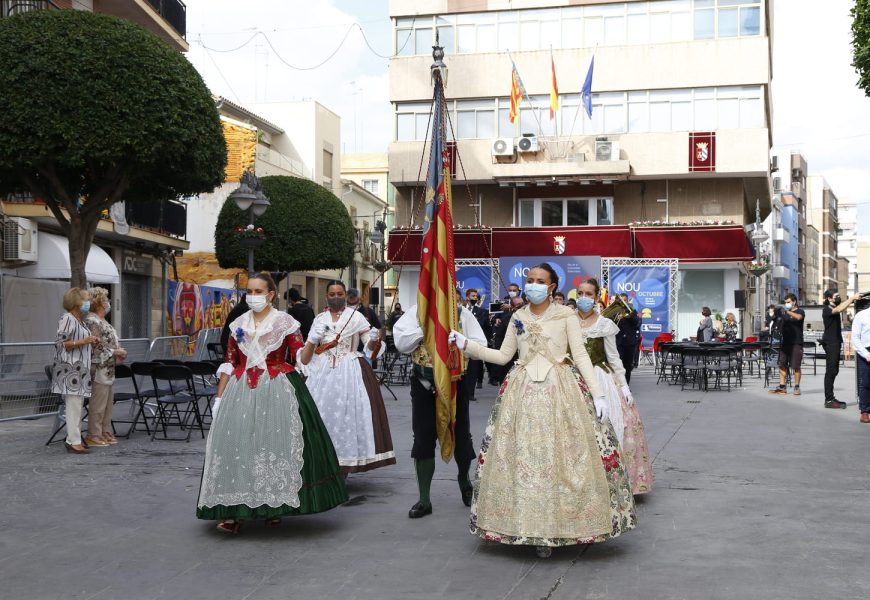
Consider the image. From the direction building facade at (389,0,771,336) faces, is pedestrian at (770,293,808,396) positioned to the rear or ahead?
ahead

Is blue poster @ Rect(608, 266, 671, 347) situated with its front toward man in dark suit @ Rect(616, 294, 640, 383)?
yes

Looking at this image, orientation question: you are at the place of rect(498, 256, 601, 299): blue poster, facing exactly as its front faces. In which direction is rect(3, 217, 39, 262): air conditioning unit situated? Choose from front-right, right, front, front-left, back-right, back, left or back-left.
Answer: front-right

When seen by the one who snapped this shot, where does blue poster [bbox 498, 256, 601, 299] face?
facing the viewer

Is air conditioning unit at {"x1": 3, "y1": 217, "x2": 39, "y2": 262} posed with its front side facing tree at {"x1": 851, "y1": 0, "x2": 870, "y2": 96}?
yes

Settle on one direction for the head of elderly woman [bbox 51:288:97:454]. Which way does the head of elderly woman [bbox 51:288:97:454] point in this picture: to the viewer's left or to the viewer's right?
to the viewer's right

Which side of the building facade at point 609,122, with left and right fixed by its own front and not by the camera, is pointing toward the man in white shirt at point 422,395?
front

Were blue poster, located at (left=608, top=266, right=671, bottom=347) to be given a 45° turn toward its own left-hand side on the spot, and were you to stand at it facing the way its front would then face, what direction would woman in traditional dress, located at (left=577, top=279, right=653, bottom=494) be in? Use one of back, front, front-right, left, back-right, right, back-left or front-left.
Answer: front-right

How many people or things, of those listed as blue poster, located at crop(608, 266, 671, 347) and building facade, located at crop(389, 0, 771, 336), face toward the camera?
2

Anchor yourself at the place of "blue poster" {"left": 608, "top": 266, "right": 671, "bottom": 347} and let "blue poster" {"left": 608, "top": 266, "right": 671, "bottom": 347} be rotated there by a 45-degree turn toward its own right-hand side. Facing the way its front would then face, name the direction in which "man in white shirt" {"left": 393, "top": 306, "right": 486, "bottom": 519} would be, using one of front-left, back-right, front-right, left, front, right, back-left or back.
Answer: front-left

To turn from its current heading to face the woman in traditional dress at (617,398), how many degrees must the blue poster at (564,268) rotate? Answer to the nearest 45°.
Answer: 0° — it already faces them

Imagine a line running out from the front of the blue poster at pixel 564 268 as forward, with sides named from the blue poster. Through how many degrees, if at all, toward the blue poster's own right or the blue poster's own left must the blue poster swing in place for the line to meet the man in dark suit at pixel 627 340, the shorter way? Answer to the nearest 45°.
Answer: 0° — it already faces them

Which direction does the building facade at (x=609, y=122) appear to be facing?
toward the camera

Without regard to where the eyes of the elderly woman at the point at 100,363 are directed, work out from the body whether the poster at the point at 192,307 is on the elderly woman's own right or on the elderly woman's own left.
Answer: on the elderly woman's own left
